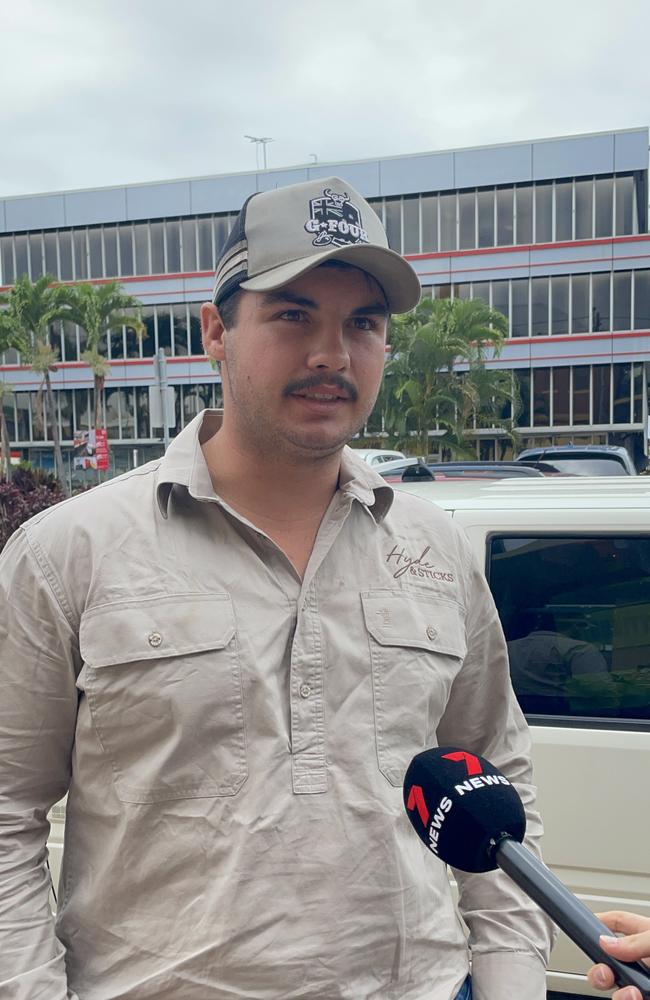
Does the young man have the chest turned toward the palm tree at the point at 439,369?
no

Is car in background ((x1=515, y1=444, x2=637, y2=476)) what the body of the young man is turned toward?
no

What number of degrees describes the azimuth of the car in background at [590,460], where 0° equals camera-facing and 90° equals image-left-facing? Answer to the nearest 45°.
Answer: approximately 180°

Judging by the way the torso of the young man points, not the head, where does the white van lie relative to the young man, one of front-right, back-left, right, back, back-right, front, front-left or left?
left

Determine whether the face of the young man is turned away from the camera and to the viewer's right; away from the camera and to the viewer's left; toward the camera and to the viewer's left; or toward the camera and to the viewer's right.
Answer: toward the camera and to the viewer's right

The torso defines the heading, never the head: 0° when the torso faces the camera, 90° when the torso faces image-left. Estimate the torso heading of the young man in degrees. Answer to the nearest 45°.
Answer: approximately 315°

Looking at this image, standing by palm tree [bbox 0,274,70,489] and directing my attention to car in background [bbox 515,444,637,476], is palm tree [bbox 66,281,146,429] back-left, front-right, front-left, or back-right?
front-left

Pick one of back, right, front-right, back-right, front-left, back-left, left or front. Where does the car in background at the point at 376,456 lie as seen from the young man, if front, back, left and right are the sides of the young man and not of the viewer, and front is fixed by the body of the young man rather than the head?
back-left

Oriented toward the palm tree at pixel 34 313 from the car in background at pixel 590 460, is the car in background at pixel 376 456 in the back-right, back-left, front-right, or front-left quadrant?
front-left
